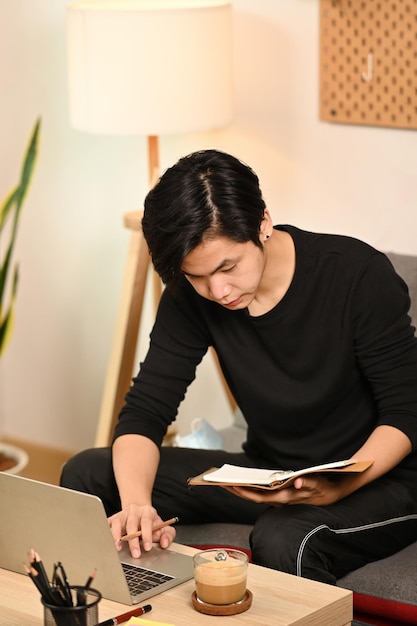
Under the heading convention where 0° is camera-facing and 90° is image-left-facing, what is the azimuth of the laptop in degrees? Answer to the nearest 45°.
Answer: approximately 225°

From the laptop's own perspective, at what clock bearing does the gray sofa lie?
The gray sofa is roughly at 1 o'clock from the laptop.

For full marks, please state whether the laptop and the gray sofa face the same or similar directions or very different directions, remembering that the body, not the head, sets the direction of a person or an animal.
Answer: very different directions

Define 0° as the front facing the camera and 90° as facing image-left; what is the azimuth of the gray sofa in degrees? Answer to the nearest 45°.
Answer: approximately 45°

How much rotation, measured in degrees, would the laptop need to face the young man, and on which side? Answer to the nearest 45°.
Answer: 0° — it already faces them

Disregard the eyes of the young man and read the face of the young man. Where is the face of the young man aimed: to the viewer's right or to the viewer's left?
to the viewer's left

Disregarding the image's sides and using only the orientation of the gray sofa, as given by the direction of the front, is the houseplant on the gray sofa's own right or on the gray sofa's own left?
on the gray sofa's own right

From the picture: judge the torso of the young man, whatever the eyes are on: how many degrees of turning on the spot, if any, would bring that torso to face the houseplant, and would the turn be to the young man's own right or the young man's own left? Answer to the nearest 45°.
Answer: approximately 90° to the young man's own right

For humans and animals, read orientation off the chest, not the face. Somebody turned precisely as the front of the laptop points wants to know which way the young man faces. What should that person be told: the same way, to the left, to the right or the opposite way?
the opposite way
